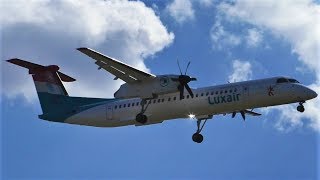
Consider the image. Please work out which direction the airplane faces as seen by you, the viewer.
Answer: facing the viewer and to the right of the viewer
